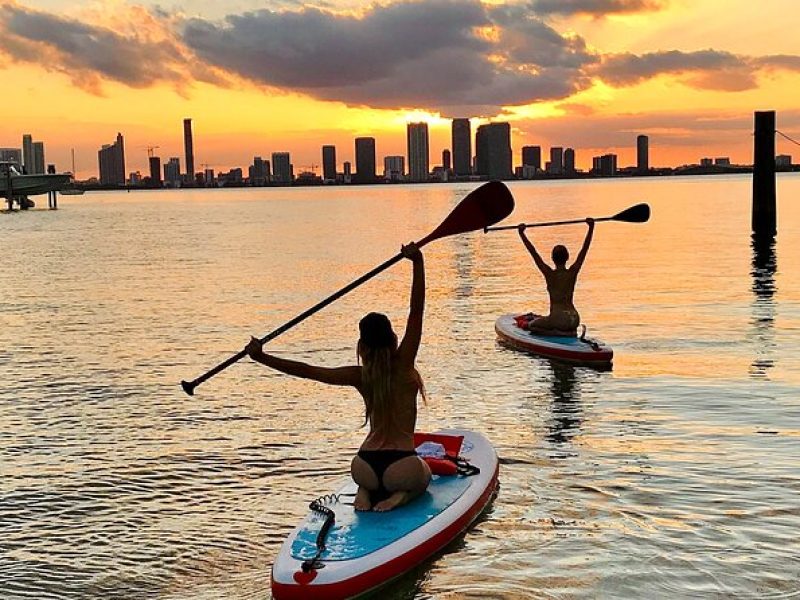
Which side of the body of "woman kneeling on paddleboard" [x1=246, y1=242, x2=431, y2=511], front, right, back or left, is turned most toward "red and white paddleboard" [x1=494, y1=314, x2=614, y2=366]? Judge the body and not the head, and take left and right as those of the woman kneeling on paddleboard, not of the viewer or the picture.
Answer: front

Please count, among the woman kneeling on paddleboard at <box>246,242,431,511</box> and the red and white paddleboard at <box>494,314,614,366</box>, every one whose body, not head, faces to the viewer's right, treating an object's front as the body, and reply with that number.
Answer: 0

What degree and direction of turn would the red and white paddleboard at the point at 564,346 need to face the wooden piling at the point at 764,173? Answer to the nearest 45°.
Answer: approximately 45° to its right

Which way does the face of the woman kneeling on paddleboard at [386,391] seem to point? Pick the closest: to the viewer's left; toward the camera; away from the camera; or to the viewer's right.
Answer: away from the camera

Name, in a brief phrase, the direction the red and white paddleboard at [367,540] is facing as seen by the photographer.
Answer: facing away from the viewer and to the right of the viewer

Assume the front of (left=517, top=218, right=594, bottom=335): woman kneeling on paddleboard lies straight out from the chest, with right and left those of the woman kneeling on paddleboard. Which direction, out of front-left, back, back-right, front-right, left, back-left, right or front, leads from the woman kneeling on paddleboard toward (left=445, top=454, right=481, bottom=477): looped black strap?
back-left

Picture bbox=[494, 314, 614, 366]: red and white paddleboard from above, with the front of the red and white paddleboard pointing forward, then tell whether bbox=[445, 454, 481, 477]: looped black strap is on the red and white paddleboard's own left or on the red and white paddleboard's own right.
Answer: on the red and white paddleboard's own left

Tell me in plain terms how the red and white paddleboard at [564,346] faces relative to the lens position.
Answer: facing away from the viewer and to the left of the viewer

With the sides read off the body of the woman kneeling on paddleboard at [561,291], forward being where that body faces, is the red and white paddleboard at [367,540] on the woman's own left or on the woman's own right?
on the woman's own left

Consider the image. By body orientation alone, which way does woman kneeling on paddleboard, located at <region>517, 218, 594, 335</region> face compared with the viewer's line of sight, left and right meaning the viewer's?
facing away from the viewer and to the left of the viewer

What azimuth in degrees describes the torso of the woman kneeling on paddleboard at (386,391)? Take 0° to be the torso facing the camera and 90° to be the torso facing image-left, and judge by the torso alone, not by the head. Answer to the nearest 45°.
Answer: approximately 180°

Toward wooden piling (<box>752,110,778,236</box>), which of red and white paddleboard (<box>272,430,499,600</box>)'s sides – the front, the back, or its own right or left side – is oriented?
front
